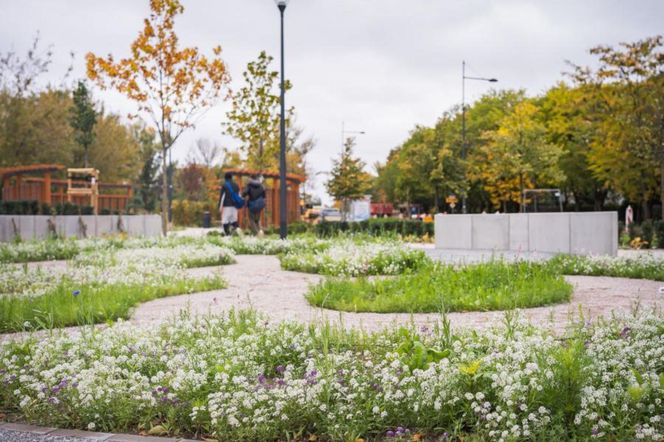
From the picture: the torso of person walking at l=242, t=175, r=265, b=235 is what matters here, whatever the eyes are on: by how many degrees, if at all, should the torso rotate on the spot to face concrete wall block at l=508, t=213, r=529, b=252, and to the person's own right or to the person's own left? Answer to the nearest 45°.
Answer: approximately 135° to the person's own right

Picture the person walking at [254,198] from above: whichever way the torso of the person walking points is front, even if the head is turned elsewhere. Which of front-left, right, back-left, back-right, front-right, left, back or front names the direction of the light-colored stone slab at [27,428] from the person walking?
back

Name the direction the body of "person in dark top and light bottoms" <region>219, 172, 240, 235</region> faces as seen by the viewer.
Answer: away from the camera

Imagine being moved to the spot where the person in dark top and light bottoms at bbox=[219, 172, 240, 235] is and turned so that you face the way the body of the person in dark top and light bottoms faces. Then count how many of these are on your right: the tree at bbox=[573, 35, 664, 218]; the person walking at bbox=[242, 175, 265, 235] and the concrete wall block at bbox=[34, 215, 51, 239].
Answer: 2

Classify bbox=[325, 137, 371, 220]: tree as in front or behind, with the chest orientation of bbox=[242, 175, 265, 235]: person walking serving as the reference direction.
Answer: in front

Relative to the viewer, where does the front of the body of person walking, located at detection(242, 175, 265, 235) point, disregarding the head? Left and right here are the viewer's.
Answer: facing away from the viewer

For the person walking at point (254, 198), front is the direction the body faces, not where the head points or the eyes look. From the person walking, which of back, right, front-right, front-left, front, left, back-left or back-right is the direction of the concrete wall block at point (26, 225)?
left

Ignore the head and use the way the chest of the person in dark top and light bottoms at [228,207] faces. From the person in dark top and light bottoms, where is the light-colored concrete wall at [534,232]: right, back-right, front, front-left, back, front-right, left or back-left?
back-right

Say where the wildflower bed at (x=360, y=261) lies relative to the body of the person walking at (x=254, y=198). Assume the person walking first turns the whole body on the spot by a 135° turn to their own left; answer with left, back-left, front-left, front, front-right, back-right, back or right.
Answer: front-left

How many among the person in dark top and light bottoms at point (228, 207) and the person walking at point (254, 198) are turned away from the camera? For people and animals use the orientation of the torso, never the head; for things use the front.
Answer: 2

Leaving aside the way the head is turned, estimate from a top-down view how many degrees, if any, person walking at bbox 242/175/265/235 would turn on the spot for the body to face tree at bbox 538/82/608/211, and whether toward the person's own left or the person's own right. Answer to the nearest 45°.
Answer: approximately 45° to the person's own right

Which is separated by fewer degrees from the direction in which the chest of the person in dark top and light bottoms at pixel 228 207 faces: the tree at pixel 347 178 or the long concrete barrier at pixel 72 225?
the tree

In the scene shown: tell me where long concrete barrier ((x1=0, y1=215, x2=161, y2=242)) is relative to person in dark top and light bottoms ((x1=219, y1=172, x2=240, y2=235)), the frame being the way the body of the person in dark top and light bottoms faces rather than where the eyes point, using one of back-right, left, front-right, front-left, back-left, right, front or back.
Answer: left

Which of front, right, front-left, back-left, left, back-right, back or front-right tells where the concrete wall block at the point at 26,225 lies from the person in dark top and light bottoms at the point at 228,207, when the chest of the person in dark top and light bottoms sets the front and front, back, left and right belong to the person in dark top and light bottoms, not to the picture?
left
